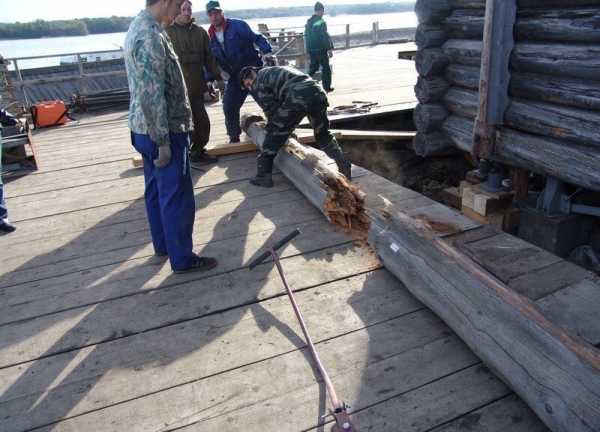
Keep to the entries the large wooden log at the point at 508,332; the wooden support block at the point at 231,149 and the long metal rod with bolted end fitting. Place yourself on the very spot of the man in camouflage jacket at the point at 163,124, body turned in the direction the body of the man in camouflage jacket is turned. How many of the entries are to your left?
1

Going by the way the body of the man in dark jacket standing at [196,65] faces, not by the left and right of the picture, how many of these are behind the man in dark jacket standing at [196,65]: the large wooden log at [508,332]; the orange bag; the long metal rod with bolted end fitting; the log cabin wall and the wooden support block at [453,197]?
1

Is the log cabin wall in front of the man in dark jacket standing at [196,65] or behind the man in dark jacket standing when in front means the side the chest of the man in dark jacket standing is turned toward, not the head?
in front

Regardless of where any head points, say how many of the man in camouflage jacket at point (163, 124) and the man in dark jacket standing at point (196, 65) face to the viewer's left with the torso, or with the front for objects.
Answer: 0

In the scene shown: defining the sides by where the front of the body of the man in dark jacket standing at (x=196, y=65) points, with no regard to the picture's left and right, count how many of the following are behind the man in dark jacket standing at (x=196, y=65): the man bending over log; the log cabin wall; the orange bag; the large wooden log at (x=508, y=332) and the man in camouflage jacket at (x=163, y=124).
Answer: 1

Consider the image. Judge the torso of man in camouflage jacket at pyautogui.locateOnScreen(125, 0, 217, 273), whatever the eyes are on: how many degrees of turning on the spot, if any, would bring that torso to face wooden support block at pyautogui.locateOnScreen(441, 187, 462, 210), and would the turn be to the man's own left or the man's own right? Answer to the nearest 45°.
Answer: approximately 45° to the man's own left

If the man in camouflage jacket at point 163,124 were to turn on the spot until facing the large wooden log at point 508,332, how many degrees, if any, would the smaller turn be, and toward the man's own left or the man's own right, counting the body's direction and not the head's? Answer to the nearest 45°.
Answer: approximately 45° to the man's own right

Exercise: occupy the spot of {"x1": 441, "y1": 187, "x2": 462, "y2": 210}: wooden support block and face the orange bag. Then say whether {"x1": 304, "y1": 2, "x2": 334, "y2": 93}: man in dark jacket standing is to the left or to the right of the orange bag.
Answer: right

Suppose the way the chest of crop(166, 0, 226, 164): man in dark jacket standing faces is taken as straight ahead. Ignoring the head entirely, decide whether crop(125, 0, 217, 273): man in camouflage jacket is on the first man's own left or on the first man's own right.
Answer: on the first man's own right

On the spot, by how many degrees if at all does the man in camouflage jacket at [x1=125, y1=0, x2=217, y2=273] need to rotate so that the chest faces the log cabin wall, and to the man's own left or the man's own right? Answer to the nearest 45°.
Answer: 0° — they already face it

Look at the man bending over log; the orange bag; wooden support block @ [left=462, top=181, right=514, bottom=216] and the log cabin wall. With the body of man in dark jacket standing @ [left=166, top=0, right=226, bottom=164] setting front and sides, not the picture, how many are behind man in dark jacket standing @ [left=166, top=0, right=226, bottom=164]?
1

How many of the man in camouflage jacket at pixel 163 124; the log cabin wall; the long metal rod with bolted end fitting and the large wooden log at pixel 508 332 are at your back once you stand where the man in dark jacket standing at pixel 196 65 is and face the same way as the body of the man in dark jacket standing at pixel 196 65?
0

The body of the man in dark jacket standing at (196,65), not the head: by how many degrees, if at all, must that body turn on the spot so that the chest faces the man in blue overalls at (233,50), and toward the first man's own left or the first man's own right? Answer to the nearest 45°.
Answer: approximately 90° to the first man's own left

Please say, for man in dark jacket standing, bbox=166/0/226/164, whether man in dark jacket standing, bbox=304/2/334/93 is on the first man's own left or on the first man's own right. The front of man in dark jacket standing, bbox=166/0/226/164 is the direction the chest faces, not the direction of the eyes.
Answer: on the first man's own left

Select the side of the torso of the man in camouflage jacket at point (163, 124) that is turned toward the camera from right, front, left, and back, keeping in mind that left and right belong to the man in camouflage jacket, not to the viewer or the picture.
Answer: right

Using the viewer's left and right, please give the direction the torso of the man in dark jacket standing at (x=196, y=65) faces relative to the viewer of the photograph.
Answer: facing the viewer and to the right of the viewer
